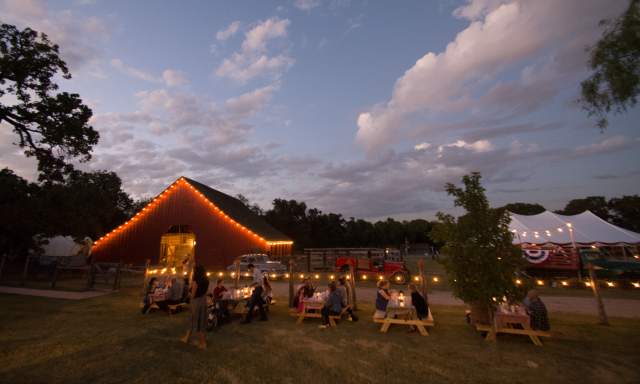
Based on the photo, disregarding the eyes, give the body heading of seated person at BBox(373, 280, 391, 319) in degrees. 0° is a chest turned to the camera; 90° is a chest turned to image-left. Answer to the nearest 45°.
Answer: approximately 270°

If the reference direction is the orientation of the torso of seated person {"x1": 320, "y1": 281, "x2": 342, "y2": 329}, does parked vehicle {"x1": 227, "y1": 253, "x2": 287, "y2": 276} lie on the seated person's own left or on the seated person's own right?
on the seated person's own right

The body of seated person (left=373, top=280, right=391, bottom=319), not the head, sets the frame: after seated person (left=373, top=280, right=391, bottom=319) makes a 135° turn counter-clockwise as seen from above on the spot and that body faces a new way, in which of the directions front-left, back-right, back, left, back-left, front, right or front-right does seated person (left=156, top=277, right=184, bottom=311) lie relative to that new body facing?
front-left

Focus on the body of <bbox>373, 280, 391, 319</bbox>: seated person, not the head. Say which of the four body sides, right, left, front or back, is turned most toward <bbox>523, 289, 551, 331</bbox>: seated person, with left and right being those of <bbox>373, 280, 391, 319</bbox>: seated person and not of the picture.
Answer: front

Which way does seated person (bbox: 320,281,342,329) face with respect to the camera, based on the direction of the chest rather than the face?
to the viewer's left

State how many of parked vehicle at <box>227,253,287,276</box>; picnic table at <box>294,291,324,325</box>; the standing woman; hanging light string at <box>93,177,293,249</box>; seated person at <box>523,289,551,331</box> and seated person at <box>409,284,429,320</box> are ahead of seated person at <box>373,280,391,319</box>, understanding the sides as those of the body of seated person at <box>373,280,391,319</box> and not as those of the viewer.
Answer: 2

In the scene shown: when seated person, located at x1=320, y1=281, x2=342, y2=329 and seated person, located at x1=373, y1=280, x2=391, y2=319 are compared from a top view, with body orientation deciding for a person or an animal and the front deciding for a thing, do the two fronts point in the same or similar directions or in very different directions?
very different directions

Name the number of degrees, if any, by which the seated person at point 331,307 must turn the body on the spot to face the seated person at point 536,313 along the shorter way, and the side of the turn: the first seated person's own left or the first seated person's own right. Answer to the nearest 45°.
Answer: approximately 180°
